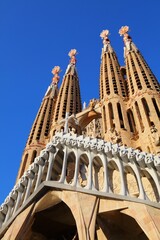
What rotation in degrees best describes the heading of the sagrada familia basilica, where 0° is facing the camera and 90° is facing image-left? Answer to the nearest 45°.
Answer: approximately 45°
